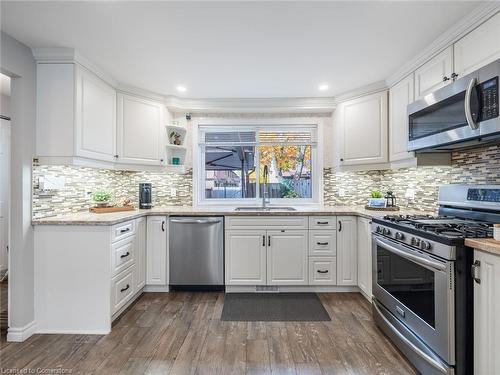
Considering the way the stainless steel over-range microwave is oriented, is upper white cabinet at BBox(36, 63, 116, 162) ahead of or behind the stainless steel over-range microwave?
ahead

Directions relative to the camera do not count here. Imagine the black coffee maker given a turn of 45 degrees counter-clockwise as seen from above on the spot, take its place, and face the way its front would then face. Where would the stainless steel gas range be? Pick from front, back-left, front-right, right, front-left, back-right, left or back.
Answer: front

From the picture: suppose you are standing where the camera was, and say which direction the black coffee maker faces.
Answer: facing the viewer

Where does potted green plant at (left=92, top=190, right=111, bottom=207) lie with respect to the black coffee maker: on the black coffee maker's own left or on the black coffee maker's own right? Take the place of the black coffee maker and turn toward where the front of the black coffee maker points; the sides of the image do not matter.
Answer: on the black coffee maker's own right

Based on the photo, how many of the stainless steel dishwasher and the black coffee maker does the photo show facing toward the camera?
2

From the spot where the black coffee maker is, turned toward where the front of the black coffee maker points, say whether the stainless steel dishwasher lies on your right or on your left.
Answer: on your left

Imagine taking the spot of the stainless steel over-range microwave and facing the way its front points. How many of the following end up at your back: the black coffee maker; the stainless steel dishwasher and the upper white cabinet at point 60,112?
0

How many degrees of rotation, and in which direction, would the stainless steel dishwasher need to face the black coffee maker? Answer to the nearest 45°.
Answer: approximately 135° to its right

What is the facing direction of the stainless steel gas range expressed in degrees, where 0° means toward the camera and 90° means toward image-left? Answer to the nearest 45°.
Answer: approximately 45°

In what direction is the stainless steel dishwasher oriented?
toward the camera

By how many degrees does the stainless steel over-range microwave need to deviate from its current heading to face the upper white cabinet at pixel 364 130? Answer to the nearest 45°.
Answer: approximately 90° to its right

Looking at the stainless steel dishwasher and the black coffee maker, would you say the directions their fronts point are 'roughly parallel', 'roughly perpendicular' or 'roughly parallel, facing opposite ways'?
roughly parallel

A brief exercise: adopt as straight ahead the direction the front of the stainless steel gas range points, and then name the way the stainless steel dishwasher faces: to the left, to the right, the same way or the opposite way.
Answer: to the left

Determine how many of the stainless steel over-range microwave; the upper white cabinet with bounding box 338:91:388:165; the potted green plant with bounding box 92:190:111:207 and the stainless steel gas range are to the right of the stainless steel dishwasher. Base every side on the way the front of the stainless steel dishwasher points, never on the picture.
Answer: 1

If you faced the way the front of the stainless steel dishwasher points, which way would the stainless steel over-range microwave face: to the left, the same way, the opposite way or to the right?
to the right
